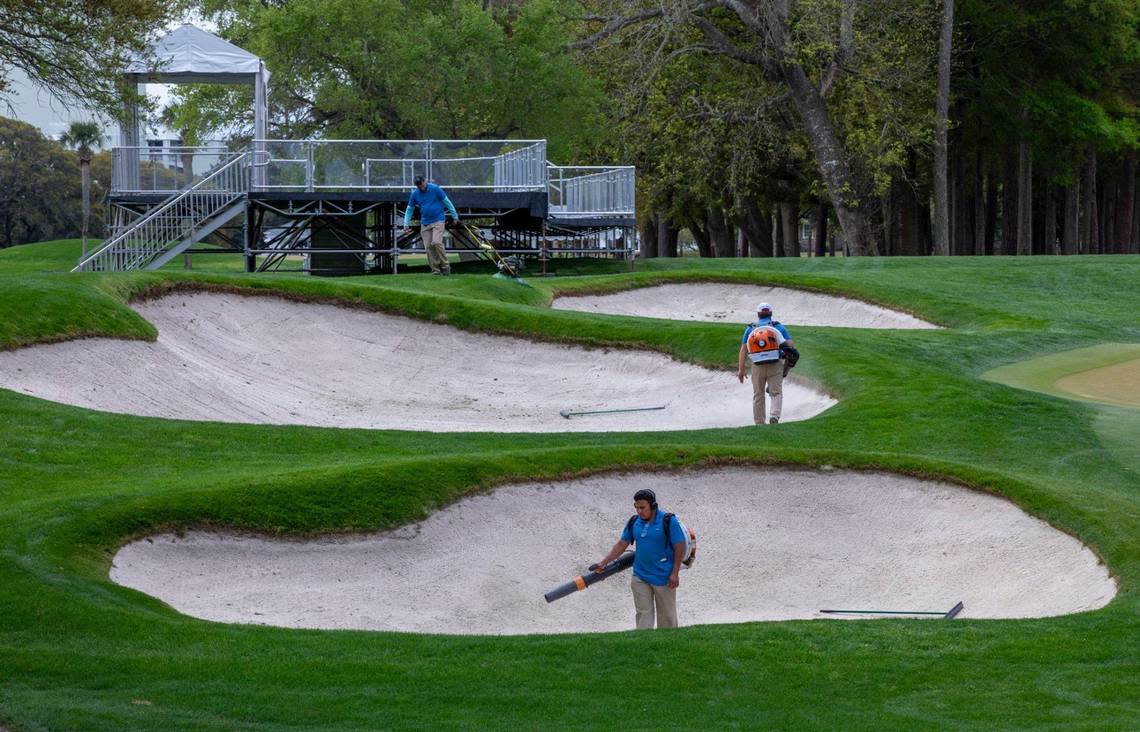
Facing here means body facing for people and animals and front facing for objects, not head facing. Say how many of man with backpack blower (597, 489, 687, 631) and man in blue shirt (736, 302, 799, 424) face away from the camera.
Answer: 1

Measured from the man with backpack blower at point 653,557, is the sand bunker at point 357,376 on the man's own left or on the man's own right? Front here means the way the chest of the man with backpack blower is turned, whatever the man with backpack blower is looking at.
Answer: on the man's own right

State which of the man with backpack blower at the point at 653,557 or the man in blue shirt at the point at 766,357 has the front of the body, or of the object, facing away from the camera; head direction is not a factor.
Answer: the man in blue shirt

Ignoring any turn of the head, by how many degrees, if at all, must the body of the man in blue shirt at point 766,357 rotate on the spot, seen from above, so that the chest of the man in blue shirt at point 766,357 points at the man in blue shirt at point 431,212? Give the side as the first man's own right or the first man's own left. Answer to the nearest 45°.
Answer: approximately 45° to the first man's own left

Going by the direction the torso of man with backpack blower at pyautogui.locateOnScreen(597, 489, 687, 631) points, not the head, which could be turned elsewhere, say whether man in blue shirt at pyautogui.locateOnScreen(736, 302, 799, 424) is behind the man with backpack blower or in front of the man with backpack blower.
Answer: behind

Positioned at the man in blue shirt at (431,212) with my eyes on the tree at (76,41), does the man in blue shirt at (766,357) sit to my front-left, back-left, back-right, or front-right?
back-left

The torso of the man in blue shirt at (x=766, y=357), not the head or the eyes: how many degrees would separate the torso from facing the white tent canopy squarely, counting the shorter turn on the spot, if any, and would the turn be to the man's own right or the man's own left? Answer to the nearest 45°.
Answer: approximately 45° to the man's own left

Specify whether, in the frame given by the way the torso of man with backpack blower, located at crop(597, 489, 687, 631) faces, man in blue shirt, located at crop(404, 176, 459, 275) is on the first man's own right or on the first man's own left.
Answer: on the first man's own right

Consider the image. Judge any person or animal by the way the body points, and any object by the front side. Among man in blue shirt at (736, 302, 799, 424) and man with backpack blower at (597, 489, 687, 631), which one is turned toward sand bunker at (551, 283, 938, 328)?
the man in blue shirt

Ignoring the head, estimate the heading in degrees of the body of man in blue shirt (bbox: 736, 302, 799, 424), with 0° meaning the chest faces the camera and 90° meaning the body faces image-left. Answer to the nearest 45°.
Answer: approximately 180°
